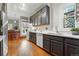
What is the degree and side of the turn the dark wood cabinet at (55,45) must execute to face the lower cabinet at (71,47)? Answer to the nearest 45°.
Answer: approximately 90° to its left

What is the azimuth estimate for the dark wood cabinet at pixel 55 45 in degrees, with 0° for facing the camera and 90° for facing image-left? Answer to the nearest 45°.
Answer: approximately 45°

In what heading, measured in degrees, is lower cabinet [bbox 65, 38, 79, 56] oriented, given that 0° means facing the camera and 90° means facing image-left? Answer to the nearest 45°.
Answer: approximately 45°

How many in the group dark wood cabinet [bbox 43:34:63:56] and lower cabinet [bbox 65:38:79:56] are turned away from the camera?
0

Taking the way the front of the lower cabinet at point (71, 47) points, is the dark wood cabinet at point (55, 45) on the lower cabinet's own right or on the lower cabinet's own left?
on the lower cabinet's own right
